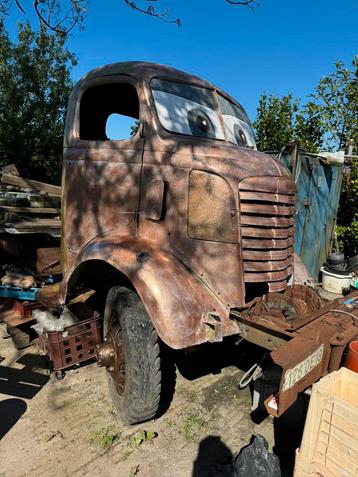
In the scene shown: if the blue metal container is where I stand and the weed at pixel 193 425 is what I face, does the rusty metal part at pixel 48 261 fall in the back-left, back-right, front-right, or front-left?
front-right

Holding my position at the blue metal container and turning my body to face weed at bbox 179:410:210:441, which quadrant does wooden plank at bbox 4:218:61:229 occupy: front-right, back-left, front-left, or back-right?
front-right

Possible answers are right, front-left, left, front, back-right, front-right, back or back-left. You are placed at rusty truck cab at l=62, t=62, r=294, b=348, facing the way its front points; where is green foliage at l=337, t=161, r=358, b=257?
left

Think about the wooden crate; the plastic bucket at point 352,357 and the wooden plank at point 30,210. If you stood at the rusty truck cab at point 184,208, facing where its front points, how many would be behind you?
1

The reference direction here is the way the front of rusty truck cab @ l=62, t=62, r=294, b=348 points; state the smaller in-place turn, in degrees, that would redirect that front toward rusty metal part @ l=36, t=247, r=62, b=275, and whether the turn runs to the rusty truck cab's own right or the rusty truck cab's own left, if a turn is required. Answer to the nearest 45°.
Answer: approximately 180°

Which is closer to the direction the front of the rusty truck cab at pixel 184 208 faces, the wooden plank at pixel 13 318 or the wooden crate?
the wooden crate

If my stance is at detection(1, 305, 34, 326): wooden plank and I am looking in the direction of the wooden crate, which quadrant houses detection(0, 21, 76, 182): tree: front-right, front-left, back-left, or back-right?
back-left

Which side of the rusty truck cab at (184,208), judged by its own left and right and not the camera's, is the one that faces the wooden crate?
front

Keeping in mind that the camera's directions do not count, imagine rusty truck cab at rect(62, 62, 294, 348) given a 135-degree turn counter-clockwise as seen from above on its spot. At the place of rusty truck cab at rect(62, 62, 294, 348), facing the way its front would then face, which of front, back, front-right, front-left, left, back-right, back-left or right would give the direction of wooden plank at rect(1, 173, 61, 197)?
front-left

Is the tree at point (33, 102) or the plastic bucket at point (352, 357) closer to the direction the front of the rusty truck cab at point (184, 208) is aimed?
the plastic bucket

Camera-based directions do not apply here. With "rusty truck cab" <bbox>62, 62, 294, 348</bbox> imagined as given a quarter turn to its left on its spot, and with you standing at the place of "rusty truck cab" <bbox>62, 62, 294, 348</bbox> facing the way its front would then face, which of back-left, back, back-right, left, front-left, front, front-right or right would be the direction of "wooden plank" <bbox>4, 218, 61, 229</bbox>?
left

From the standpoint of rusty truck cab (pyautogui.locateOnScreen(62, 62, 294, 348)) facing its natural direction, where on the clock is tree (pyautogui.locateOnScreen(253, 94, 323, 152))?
The tree is roughly at 8 o'clock from the rusty truck cab.

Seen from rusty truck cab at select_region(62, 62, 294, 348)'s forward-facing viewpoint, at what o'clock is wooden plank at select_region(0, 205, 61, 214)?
The wooden plank is roughly at 6 o'clock from the rusty truck cab.

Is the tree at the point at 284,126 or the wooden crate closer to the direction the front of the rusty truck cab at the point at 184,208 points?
the wooden crate

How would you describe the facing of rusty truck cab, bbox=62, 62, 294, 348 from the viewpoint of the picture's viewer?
facing the viewer and to the right of the viewer
